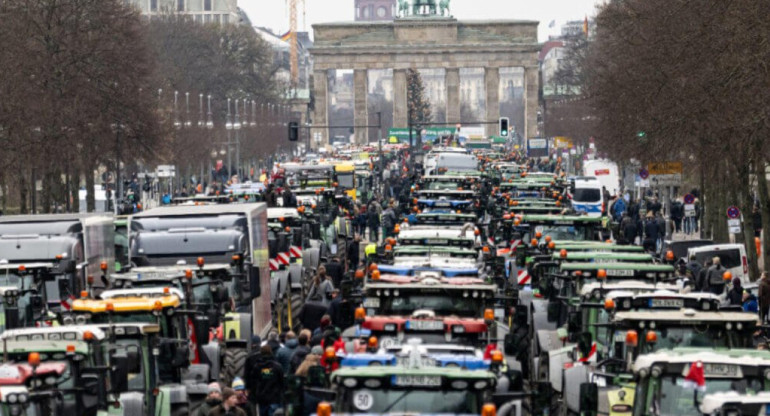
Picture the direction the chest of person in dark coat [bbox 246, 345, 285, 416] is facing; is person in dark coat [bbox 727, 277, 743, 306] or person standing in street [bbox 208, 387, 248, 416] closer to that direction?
the person in dark coat

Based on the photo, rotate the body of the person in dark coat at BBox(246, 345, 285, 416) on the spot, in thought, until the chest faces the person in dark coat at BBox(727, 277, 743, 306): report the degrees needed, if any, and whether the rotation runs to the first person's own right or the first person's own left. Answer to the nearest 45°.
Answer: approximately 45° to the first person's own right

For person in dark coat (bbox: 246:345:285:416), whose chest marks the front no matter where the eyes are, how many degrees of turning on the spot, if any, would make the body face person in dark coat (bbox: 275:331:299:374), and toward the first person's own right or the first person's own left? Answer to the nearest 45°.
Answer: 0° — they already face them

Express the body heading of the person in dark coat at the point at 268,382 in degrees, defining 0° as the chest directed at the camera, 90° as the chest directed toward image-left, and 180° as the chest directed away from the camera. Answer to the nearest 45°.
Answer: approximately 180°

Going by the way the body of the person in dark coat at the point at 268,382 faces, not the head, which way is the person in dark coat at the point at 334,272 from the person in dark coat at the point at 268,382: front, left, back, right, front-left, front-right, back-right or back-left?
front

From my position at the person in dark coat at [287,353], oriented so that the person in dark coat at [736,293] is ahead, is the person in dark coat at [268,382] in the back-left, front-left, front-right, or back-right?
back-right
